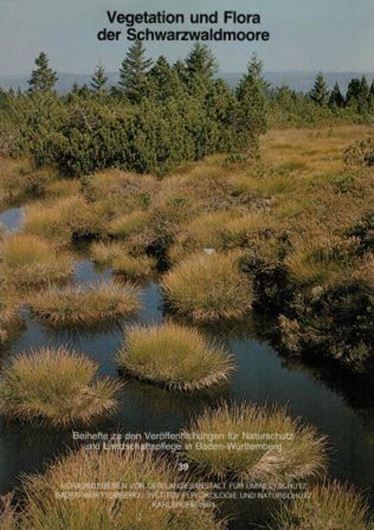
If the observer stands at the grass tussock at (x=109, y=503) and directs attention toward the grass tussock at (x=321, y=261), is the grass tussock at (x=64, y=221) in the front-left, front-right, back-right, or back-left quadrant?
front-left

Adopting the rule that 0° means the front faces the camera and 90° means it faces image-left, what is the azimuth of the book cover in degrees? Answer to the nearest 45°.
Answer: approximately 0°

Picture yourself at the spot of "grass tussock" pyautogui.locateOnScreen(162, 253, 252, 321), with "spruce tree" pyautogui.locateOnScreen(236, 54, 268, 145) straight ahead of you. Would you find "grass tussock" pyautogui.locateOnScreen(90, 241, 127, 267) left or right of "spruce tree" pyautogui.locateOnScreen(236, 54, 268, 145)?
left
